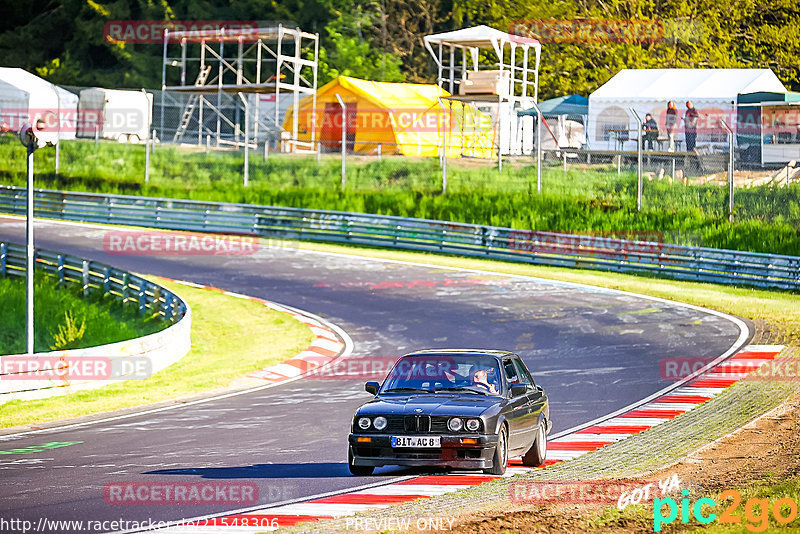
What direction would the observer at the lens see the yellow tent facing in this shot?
facing the viewer and to the left of the viewer

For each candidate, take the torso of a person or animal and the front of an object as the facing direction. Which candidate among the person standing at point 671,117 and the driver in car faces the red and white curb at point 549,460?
the person standing

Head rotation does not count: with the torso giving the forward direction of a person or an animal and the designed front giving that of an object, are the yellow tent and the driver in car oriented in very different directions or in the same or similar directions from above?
same or similar directions

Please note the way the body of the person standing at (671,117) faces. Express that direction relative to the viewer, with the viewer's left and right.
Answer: facing the viewer

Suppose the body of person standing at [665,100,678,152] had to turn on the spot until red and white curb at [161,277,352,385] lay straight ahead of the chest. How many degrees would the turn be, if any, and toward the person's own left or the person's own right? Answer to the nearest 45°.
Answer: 0° — they already face it

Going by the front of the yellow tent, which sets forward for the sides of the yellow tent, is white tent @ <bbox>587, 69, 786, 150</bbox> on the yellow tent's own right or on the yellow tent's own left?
on the yellow tent's own left

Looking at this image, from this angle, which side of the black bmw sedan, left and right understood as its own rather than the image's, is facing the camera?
front

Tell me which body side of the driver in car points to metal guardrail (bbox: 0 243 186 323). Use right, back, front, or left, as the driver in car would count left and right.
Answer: right

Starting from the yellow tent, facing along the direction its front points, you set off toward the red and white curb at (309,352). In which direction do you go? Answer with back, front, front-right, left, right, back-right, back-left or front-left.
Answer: front-left

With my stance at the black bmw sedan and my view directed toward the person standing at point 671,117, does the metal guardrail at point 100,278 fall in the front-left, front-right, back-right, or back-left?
front-left

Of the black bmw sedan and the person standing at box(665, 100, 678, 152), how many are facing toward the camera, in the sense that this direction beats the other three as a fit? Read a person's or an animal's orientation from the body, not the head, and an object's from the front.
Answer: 2

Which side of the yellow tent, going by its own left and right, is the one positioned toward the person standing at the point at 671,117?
left

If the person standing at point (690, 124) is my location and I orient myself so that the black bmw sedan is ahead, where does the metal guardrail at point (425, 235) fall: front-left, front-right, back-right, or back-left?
front-right
